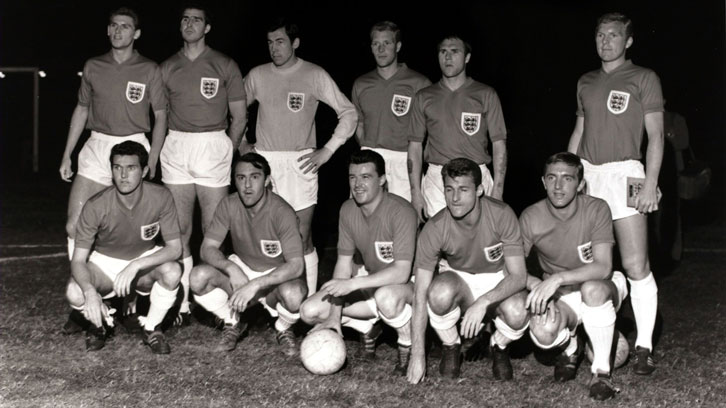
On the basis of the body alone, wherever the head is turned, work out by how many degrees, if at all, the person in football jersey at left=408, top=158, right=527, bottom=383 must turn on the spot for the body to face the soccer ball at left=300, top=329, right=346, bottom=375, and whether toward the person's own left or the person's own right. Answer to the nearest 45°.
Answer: approximately 90° to the person's own right

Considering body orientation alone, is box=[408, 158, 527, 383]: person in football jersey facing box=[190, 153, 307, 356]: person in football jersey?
no

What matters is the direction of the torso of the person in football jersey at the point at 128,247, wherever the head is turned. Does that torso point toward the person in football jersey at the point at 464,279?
no

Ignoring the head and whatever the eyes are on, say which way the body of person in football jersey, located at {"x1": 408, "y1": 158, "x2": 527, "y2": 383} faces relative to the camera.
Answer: toward the camera

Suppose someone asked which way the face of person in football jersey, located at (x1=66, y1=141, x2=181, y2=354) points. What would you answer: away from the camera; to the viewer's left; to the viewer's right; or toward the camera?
toward the camera

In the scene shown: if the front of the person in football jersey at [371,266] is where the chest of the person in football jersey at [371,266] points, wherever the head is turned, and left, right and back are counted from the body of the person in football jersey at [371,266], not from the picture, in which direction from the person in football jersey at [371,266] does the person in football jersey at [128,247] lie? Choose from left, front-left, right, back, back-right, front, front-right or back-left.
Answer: front-right

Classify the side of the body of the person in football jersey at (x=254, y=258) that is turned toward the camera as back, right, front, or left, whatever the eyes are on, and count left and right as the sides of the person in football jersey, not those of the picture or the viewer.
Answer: front

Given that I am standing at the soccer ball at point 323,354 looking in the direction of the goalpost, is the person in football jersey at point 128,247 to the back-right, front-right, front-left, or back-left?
front-left

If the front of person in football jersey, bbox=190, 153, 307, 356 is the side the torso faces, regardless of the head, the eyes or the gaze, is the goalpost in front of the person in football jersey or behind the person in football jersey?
behind

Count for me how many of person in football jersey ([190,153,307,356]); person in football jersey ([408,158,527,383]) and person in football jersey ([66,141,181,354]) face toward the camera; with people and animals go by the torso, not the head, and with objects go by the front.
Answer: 3

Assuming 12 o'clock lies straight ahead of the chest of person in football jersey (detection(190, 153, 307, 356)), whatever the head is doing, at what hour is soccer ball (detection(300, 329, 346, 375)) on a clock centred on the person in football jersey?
The soccer ball is roughly at 11 o'clock from the person in football jersey.

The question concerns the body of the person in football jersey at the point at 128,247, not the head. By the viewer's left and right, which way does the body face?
facing the viewer

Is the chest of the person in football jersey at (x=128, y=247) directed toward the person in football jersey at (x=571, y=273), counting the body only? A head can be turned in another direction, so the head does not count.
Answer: no

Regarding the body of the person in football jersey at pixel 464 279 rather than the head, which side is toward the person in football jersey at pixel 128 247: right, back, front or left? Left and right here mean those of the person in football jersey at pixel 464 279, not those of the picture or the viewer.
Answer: right

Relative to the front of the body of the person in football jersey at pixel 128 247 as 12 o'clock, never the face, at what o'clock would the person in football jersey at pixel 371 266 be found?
the person in football jersey at pixel 371 266 is roughly at 10 o'clock from the person in football jersey at pixel 128 247.

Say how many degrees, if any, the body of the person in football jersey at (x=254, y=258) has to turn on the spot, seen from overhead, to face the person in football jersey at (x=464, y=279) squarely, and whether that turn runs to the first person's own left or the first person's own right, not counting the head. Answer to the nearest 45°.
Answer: approximately 45° to the first person's own left
